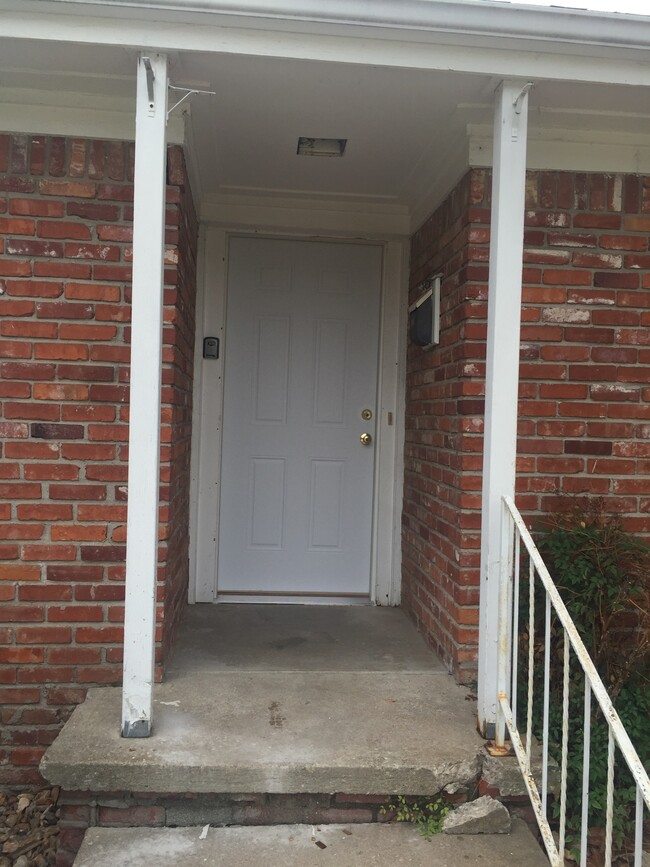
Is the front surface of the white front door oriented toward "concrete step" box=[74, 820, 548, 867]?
yes

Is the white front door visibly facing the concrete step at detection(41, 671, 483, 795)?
yes

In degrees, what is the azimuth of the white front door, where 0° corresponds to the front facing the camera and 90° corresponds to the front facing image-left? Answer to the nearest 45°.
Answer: approximately 0°

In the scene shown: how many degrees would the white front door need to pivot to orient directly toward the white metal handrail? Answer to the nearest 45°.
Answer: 0° — it already faces it
